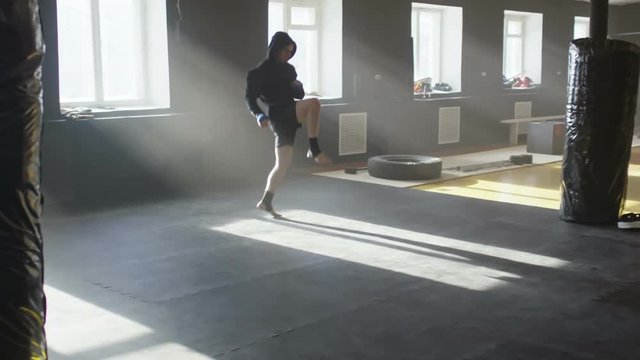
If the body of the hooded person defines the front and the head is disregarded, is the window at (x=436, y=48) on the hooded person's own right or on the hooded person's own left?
on the hooded person's own left

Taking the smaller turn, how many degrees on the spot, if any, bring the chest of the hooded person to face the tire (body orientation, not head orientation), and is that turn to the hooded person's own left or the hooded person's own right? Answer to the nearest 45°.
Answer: approximately 90° to the hooded person's own left

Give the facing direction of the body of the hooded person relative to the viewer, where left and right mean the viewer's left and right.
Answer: facing the viewer and to the right of the viewer

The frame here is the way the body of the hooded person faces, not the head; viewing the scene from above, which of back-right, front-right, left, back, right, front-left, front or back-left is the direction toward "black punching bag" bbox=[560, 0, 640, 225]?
front-left

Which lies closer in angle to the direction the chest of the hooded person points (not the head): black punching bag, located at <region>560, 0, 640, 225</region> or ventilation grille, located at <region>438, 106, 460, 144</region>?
the black punching bag

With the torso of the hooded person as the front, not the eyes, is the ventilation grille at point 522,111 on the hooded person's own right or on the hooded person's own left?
on the hooded person's own left

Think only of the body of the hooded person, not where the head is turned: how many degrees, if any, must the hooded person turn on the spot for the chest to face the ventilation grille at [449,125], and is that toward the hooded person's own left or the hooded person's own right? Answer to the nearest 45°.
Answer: approximately 90° to the hooded person's own left

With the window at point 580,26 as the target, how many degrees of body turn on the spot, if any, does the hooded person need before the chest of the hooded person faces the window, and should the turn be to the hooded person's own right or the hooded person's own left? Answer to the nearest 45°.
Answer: approximately 90° to the hooded person's own left

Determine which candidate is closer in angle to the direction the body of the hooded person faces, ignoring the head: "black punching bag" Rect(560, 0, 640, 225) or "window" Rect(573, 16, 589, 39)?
the black punching bag
